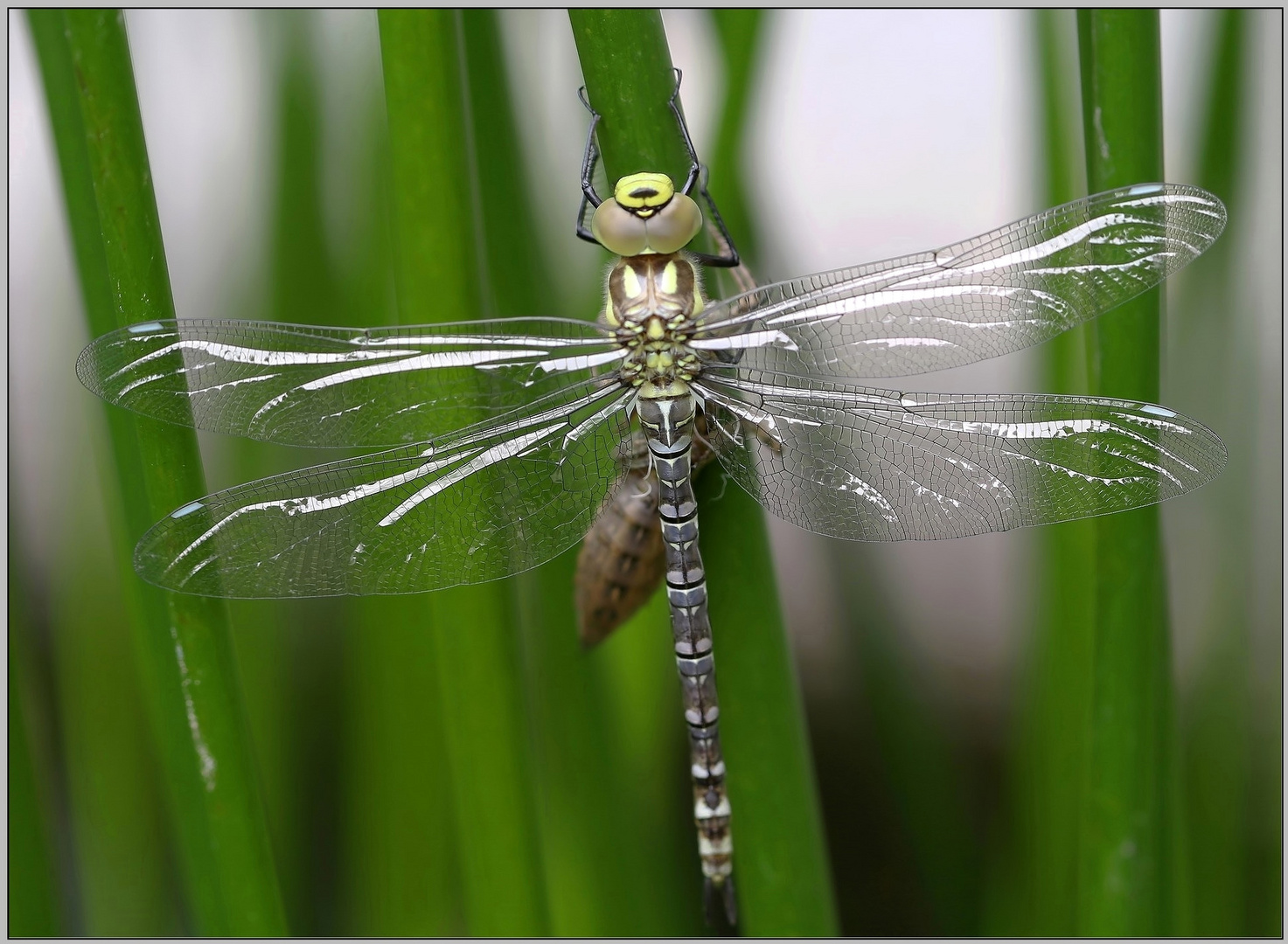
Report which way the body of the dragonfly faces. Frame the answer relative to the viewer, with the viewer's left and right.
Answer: facing away from the viewer

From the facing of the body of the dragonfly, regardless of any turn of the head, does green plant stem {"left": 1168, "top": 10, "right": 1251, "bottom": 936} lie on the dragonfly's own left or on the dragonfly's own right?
on the dragonfly's own right

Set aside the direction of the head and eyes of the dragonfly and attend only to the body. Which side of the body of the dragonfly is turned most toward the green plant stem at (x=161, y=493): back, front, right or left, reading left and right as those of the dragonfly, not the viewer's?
left
